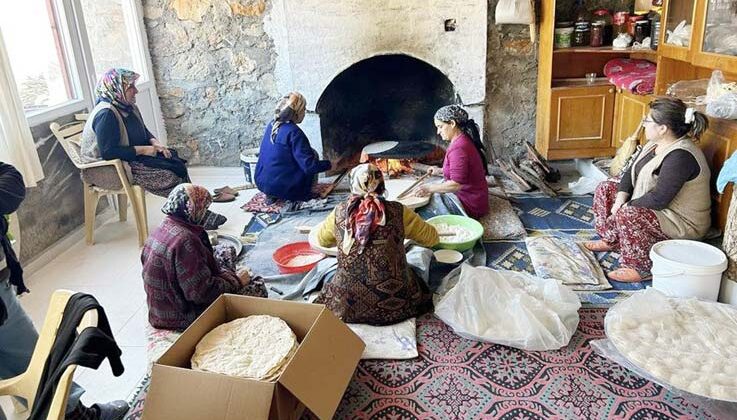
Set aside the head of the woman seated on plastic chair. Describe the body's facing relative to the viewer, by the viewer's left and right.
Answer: facing to the right of the viewer

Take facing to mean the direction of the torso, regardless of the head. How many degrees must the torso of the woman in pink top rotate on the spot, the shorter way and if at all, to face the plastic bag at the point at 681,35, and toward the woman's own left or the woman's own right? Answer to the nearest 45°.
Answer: approximately 180°

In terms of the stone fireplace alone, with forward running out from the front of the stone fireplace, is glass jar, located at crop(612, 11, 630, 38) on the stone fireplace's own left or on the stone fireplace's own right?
on the stone fireplace's own left

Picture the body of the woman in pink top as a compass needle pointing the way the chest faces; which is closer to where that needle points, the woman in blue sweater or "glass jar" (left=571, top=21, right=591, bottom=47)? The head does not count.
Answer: the woman in blue sweater

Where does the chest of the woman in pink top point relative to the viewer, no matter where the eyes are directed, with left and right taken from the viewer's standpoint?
facing to the left of the viewer

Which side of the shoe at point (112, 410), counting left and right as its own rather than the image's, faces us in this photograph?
right

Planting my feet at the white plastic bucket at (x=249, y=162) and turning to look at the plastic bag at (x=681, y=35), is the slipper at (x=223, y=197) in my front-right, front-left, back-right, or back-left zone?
back-right

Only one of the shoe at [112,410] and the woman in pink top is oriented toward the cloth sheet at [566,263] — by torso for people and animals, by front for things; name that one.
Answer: the shoe
